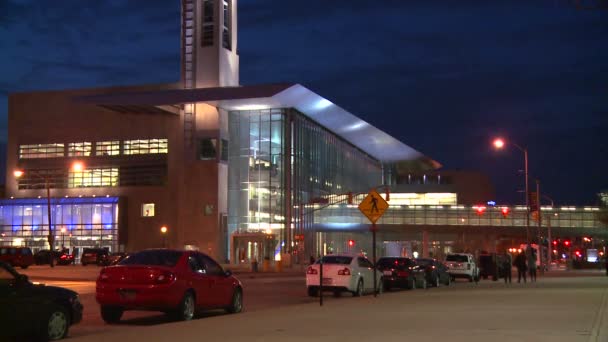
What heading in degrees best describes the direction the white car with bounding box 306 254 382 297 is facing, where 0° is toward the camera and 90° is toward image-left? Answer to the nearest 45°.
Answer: approximately 225°

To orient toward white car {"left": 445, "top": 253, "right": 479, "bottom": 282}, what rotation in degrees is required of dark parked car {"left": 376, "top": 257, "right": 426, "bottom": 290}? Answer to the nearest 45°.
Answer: approximately 45° to its left

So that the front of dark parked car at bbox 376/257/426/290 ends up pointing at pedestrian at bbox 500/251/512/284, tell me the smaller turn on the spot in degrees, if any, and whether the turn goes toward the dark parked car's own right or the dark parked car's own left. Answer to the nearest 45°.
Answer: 0° — it already faces them

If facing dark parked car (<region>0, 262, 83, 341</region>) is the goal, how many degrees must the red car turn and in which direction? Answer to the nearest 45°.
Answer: approximately 180°

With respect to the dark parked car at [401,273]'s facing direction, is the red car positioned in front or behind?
behind

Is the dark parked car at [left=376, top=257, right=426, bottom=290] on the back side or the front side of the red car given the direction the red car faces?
on the front side

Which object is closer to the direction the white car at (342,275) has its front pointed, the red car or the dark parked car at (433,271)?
the dark parked car

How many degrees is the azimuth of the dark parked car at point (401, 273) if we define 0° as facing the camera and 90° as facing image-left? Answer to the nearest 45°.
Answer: approximately 225°

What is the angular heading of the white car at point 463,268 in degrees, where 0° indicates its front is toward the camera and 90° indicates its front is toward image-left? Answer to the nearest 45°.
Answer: approximately 225°

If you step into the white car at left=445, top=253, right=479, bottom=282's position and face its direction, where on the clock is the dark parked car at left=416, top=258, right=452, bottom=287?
The dark parked car is roughly at 5 o'clock from the white car.
